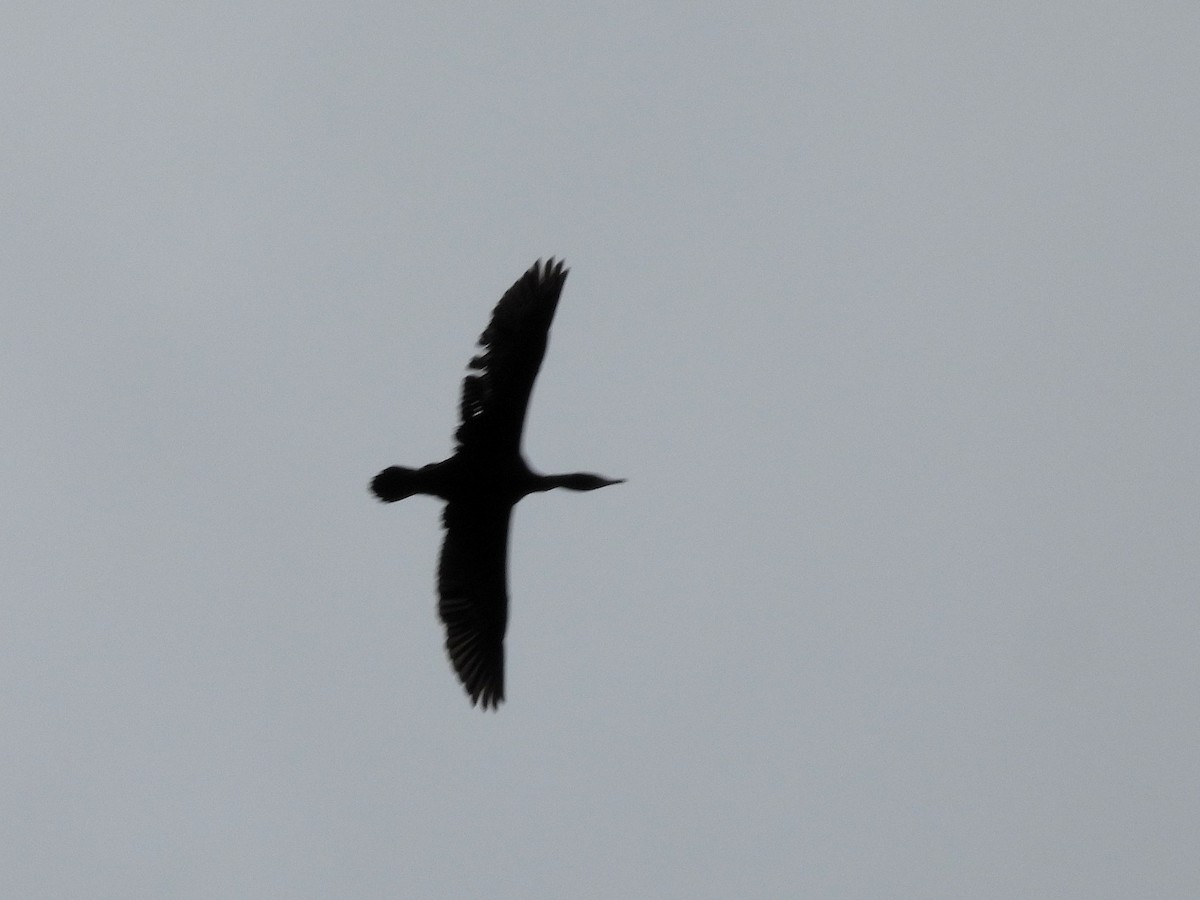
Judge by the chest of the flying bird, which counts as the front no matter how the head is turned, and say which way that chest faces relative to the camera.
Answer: to the viewer's right
